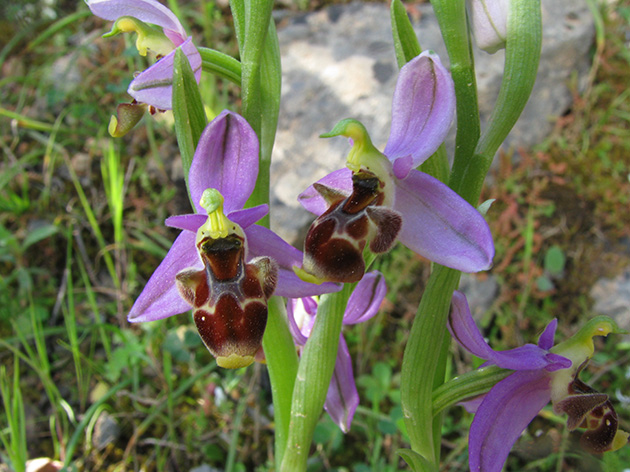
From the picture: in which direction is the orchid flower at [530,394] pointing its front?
to the viewer's right

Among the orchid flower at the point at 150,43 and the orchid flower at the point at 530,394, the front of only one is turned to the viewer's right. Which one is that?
the orchid flower at the point at 530,394

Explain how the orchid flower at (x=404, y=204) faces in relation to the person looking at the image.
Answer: facing the viewer and to the left of the viewer

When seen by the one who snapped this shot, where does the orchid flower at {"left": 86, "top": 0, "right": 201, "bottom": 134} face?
facing to the left of the viewer

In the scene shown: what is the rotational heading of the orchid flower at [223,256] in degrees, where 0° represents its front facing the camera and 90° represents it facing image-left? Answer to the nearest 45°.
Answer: approximately 0°

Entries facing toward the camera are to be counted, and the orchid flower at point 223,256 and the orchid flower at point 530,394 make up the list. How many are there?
1
